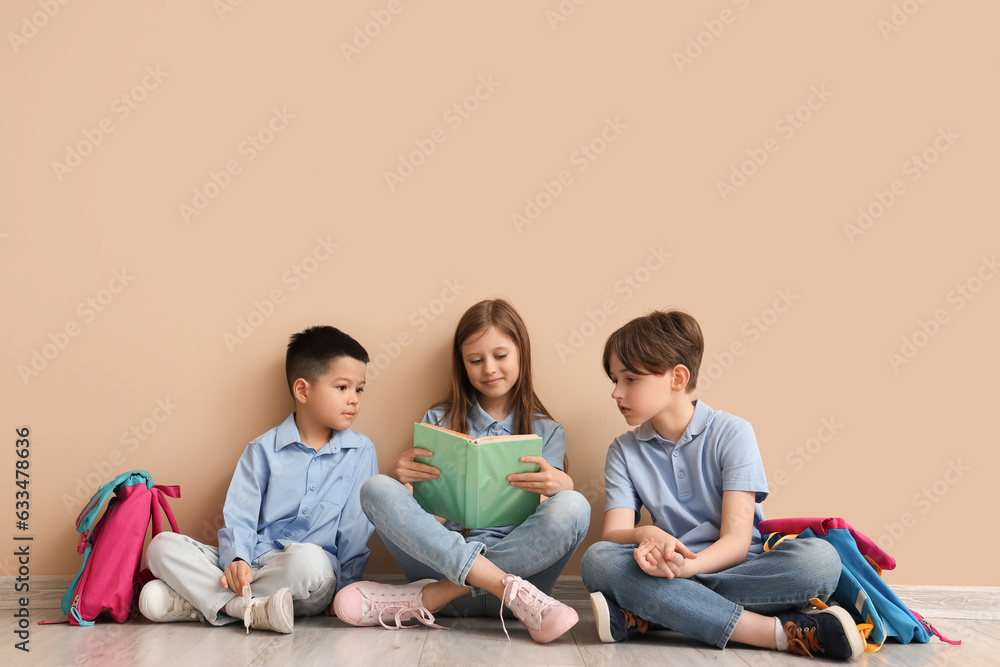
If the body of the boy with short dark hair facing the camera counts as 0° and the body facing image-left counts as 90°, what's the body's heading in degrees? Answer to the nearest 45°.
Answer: approximately 0°

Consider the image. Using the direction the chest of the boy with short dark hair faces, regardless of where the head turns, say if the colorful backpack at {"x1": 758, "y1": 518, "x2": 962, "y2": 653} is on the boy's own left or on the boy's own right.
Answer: on the boy's own left
